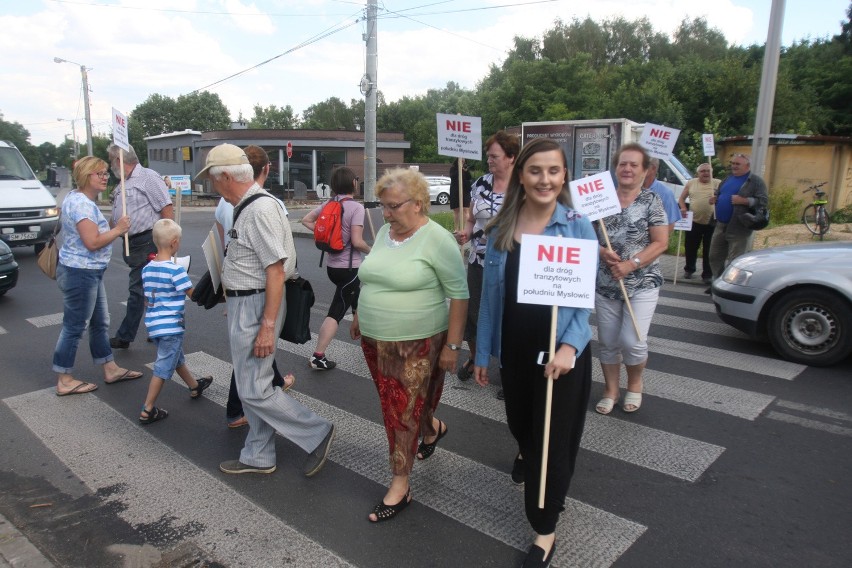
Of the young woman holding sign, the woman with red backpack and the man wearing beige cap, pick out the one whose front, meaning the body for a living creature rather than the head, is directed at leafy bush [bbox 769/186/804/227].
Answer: the woman with red backpack

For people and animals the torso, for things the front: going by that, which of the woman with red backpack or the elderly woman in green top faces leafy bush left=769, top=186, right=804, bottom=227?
the woman with red backpack

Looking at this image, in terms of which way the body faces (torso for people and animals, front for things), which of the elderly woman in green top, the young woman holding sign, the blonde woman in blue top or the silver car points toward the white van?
the silver car

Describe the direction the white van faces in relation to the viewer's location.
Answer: facing the viewer and to the right of the viewer

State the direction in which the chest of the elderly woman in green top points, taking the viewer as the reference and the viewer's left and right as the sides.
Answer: facing the viewer and to the left of the viewer

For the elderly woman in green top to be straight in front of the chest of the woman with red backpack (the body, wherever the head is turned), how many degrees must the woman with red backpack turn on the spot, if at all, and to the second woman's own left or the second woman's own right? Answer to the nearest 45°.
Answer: approximately 135° to the second woman's own right

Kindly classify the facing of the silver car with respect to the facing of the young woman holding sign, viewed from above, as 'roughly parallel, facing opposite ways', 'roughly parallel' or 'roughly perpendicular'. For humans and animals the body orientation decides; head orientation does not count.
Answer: roughly perpendicular

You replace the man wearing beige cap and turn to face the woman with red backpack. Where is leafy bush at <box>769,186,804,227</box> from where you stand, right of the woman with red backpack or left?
right

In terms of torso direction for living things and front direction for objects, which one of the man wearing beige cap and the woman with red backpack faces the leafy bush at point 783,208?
the woman with red backpack

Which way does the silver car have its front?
to the viewer's left

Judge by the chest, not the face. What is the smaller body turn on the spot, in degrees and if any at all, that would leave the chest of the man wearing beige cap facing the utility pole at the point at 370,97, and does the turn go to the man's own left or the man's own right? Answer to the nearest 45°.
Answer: approximately 90° to the man's own right
